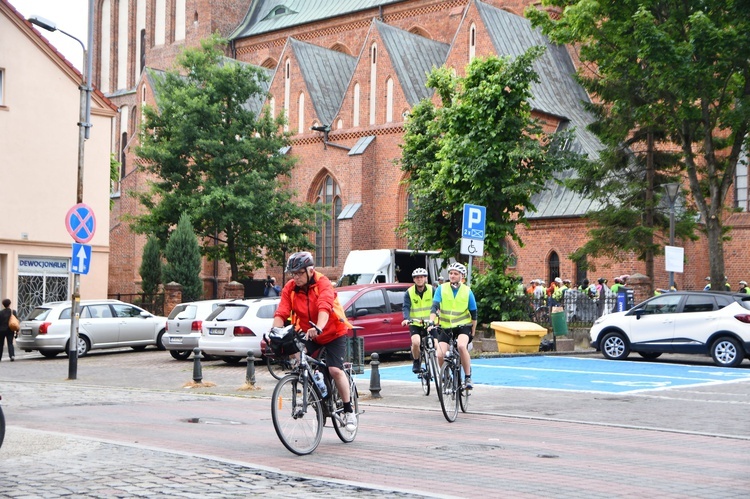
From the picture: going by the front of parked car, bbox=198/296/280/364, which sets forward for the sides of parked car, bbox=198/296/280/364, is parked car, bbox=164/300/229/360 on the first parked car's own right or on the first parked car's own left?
on the first parked car's own left

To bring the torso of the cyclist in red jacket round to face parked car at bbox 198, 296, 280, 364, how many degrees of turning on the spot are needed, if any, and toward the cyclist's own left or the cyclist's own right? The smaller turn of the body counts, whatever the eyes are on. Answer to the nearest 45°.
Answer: approximately 135° to the cyclist's own right

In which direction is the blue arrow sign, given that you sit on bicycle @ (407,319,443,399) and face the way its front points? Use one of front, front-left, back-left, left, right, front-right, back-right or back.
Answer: back-right

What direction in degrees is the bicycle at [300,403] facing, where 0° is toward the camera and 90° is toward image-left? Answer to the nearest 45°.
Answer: approximately 45°

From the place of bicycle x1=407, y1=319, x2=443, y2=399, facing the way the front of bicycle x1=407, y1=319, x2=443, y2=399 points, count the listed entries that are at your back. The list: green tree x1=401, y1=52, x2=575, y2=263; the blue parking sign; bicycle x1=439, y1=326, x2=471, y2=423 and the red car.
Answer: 3

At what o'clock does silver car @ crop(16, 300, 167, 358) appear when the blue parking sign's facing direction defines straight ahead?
The silver car is roughly at 4 o'clock from the blue parking sign.

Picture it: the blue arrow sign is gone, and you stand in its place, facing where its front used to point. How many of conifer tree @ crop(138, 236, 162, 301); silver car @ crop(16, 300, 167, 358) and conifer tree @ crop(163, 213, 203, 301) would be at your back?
3

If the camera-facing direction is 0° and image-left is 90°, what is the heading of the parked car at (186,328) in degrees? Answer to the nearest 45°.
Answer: approximately 225°

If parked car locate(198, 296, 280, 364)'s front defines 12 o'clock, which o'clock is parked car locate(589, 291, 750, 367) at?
parked car locate(589, 291, 750, 367) is roughly at 2 o'clock from parked car locate(198, 296, 280, 364).

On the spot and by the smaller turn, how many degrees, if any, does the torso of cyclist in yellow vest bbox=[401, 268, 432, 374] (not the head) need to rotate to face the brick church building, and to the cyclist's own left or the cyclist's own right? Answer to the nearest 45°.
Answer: approximately 180°

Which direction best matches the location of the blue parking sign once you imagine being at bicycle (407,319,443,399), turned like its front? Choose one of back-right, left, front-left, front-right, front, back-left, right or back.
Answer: back

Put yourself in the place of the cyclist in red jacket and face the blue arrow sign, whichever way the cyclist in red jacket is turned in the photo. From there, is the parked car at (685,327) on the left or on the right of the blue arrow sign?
right

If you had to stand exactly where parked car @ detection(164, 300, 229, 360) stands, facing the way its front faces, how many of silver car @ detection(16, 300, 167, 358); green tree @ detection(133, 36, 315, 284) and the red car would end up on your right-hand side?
1

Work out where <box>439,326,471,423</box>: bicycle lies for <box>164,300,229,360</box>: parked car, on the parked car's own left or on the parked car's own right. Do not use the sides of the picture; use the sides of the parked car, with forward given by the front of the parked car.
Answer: on the parked car's own right
